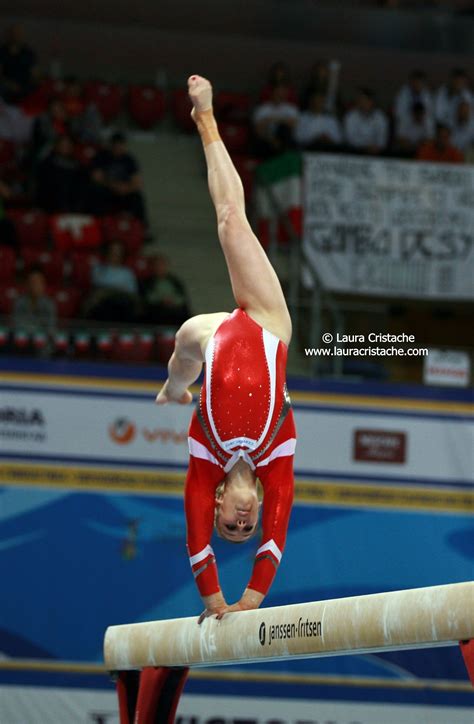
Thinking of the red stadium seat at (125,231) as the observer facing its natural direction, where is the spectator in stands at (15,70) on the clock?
The spectator in stands is roughly at 5 o'clock from the red stadium seat.

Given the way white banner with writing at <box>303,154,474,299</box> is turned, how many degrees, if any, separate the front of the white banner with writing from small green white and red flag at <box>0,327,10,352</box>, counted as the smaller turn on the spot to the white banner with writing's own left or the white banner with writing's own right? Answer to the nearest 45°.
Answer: approximately 45° to the white banner with writing's own right

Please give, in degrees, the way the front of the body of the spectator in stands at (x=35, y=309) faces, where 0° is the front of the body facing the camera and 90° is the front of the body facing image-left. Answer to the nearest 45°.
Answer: approximately 0°

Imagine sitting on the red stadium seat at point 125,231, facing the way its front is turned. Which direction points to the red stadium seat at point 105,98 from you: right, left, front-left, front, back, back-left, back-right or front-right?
back

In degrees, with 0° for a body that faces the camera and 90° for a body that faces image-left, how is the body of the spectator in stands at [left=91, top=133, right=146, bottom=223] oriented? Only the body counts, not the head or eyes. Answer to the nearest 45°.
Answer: approximately 0°

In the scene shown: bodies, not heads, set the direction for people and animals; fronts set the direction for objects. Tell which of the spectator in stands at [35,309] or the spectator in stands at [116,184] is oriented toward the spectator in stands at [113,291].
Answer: the spectator in stands at [116,184]

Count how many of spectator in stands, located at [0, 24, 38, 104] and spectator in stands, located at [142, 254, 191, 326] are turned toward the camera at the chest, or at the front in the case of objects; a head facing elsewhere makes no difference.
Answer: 2
